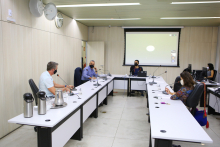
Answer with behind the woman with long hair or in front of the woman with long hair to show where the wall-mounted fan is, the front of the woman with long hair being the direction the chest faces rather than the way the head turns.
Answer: in front

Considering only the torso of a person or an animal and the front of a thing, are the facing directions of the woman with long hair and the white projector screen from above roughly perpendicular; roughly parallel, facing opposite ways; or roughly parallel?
roughly perpendicular

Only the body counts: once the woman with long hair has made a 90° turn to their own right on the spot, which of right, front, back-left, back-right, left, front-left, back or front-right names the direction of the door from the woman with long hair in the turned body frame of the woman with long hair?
front-left

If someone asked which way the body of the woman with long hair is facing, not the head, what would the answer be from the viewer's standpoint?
to the viewer's left

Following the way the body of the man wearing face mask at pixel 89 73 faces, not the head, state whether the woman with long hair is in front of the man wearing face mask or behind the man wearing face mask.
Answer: in front

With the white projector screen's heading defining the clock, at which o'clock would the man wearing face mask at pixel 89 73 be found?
The man wearing face mask is roughly at 1 o'clock from the white projector screen.

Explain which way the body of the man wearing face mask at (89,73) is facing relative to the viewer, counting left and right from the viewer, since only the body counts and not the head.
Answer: facing the viewer and to the right of the viewer

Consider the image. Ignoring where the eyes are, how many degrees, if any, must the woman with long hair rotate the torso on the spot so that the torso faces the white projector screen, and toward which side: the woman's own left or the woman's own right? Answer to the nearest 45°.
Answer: approximately 90° to the woman's own right

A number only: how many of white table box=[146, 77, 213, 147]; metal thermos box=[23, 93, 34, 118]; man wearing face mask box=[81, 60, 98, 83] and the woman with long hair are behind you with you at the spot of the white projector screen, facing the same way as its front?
0

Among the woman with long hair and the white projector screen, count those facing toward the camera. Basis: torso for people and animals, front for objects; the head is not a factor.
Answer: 1

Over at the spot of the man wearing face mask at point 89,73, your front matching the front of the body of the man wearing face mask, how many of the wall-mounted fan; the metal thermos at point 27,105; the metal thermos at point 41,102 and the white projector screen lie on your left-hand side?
1

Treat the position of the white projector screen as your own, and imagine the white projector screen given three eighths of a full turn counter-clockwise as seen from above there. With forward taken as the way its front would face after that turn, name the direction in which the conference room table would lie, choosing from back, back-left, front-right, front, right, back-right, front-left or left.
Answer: back-right

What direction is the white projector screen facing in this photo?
toward the camera

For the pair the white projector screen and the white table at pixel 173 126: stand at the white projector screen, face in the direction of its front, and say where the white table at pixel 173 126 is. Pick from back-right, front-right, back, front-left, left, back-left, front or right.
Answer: front

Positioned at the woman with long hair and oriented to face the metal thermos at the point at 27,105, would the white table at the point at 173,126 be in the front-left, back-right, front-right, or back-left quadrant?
front-left

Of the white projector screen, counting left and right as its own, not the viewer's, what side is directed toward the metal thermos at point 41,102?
front

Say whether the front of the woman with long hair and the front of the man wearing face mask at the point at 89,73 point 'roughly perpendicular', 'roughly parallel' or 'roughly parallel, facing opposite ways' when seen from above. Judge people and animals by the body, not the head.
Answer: roughly parallel, facing opposite ways
